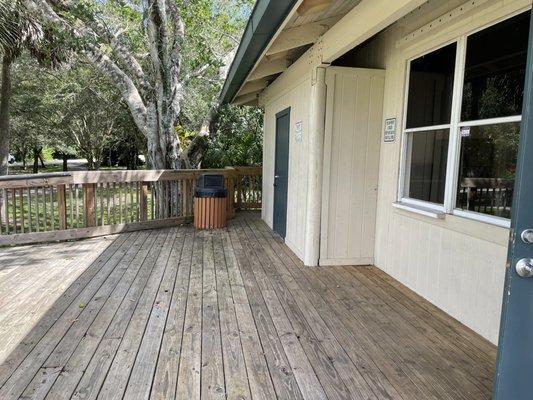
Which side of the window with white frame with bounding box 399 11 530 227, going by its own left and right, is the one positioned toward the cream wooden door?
right

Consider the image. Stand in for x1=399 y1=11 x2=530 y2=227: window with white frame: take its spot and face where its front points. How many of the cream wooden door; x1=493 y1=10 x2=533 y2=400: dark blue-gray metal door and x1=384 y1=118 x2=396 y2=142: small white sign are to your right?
2

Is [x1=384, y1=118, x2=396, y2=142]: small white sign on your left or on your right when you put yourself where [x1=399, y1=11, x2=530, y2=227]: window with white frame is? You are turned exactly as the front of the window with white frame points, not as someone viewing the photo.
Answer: on your right

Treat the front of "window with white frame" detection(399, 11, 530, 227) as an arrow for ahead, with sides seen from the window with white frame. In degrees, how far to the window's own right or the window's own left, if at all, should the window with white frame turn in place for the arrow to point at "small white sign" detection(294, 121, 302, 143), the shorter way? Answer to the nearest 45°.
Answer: approximately 90° to the window's own right

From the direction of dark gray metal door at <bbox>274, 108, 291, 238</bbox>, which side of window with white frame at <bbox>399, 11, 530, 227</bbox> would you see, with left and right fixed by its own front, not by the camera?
right

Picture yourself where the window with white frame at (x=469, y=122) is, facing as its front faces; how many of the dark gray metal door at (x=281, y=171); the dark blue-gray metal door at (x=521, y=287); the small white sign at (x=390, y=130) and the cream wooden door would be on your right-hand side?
3

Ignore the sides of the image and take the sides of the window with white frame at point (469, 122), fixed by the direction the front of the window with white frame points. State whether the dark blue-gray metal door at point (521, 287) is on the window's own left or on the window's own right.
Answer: on the window's own left

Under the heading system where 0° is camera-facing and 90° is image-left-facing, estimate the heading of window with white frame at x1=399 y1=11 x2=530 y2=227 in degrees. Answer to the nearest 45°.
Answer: approximately 45°

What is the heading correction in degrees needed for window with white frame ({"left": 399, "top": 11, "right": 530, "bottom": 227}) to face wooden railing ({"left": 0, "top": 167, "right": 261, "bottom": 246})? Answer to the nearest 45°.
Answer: approximately 45° to its right
